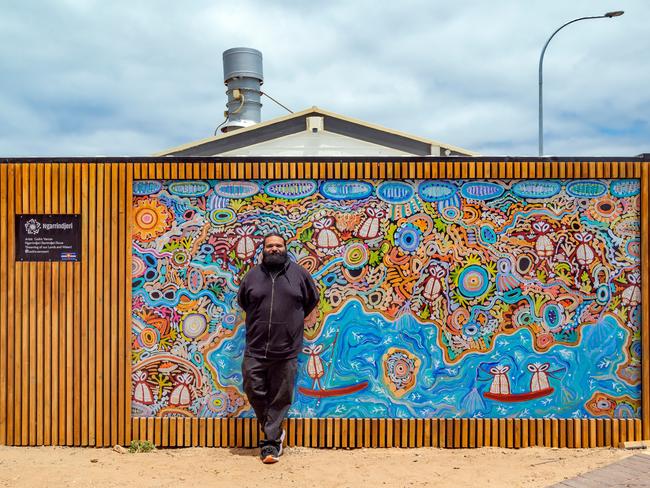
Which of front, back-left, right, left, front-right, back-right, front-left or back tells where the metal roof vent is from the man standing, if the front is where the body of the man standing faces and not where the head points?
back

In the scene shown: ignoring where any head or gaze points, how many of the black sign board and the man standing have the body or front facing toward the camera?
2

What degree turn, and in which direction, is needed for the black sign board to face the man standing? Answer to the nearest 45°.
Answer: approximately 45° to its left

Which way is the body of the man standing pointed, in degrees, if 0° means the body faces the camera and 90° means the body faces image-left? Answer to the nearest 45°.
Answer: approximately 0°

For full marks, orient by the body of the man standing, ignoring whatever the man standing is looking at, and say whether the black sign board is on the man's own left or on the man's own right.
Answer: on the man's own right

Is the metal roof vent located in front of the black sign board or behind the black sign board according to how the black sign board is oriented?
behind

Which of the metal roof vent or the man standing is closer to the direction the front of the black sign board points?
the man standing
